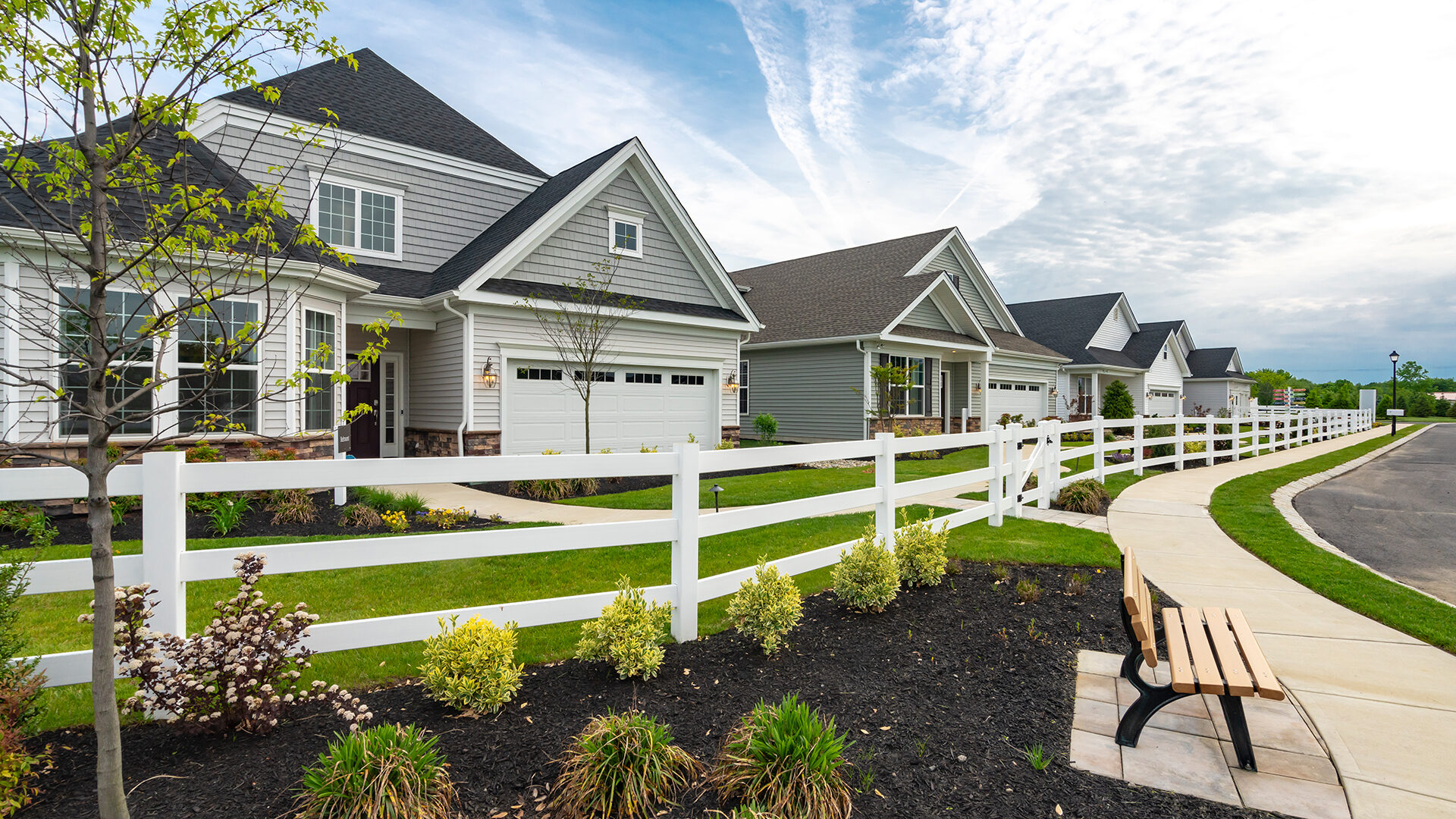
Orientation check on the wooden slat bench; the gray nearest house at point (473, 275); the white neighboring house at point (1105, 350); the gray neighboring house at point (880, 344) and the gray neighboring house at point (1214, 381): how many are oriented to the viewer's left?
0

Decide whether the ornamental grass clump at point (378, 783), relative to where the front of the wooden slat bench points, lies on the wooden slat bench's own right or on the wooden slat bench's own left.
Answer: on the wooden slat bench's own right

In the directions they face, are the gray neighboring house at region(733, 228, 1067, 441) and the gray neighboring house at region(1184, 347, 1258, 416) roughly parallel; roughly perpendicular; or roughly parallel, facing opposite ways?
roughly parallel

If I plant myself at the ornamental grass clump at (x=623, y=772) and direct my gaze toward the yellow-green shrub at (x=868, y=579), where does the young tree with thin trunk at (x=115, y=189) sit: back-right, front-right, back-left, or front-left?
back-left

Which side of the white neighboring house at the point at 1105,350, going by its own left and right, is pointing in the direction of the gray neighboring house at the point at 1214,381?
left

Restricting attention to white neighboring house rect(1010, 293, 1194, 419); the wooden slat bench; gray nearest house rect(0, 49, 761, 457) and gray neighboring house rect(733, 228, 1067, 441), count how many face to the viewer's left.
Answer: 0

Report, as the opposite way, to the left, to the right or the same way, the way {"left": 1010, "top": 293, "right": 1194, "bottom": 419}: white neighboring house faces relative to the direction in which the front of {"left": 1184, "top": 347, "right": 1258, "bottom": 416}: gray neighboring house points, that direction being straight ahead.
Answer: the same way

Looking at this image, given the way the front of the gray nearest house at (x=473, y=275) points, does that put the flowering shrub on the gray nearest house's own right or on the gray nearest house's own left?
on the gray nearest house's own right

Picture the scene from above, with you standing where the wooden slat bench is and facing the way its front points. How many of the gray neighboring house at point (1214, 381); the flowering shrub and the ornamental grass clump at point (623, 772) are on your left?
1

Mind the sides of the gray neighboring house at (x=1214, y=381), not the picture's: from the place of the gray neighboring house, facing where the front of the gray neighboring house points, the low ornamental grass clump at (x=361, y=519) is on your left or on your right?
on your right

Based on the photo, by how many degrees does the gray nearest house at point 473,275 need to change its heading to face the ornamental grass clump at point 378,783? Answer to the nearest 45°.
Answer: approximately 45° to its right

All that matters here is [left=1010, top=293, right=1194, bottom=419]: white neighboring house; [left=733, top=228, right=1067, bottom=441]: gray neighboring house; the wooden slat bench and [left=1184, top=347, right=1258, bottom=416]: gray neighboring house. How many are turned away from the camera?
0

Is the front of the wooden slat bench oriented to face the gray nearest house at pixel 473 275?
no

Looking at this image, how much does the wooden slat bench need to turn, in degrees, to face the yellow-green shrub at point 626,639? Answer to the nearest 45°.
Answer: approximately 135° to its right

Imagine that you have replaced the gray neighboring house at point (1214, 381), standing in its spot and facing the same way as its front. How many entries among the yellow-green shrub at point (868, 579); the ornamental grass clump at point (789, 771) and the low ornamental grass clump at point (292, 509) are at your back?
0

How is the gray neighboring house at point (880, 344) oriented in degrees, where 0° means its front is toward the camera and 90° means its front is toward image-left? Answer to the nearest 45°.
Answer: approximately 315°

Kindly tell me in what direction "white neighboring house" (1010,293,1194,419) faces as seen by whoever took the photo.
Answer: facing the viewer and to the right of the viewer

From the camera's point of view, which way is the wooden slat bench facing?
to the viewer's right

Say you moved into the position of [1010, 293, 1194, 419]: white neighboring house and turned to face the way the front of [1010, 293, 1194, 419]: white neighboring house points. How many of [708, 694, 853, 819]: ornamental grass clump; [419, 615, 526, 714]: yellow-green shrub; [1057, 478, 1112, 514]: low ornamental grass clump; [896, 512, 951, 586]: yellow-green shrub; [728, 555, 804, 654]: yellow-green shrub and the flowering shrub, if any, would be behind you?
0
